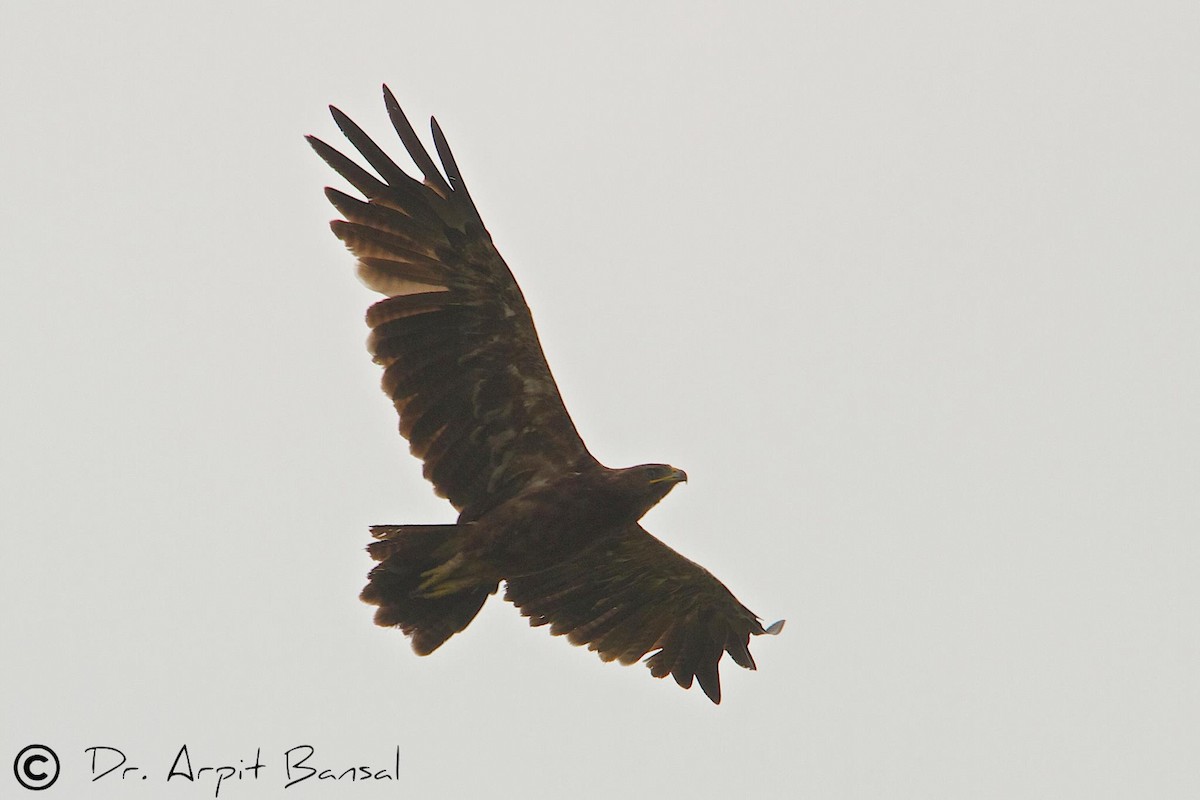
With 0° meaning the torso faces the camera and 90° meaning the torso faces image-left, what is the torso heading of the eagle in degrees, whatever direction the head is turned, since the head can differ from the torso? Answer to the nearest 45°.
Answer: approximately 270°
